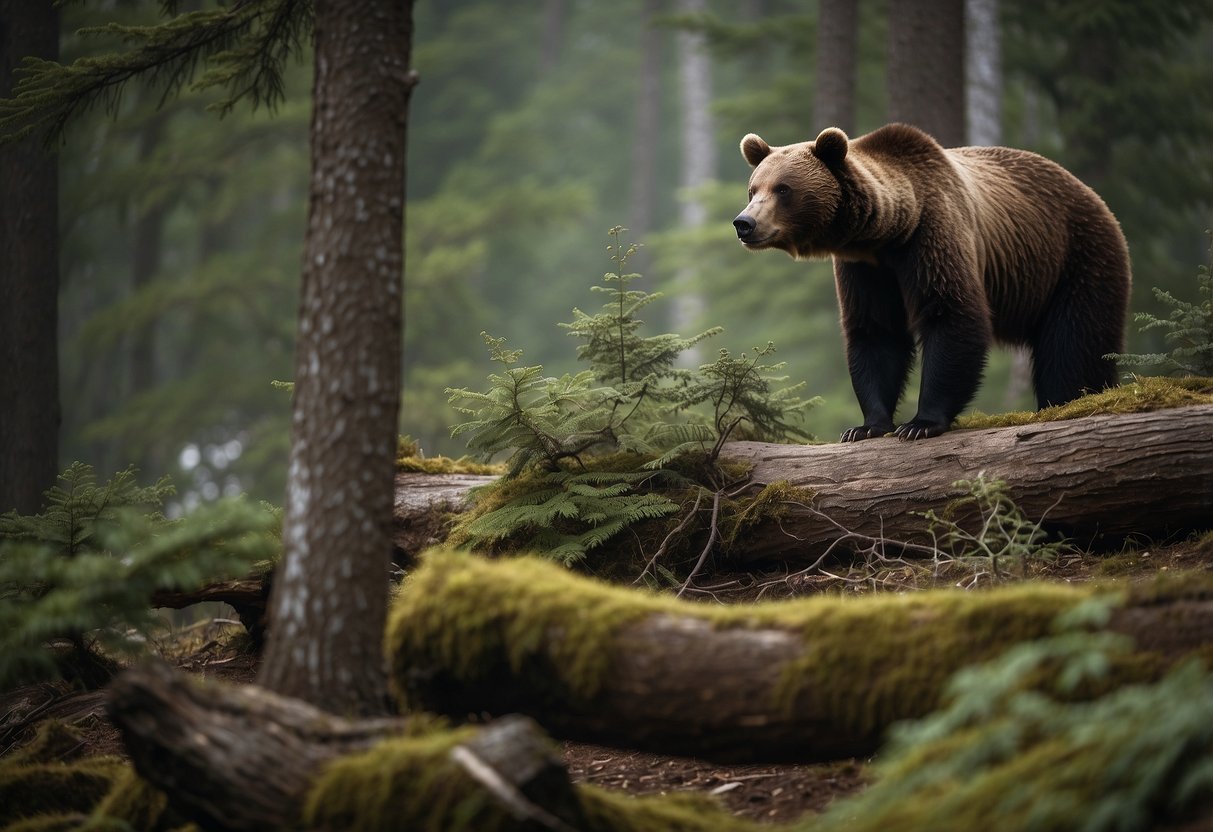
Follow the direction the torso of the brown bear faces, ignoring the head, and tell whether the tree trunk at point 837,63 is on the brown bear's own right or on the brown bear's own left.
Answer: on the brown bear's own right

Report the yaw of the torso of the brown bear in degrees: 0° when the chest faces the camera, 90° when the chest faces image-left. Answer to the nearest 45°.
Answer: approximately 45°

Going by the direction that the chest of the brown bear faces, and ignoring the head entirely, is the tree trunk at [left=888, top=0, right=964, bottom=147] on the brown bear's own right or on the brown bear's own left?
on the brown bear's own right

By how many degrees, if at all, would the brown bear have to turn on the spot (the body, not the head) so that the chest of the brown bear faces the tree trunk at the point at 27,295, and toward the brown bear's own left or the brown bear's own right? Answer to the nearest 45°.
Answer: approximately 45° to the brown bear's own right

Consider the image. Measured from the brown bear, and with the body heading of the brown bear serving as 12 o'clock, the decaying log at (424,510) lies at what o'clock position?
The decaying log is roughly at 1 o'clock from the brown bear.

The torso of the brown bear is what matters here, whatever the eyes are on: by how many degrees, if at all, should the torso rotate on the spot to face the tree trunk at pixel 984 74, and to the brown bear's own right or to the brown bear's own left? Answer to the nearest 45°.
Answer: approximately 135° to the brown bear's own right

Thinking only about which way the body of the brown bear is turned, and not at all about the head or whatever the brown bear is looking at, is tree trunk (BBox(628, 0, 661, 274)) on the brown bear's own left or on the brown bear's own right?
on the brown bear's own right
